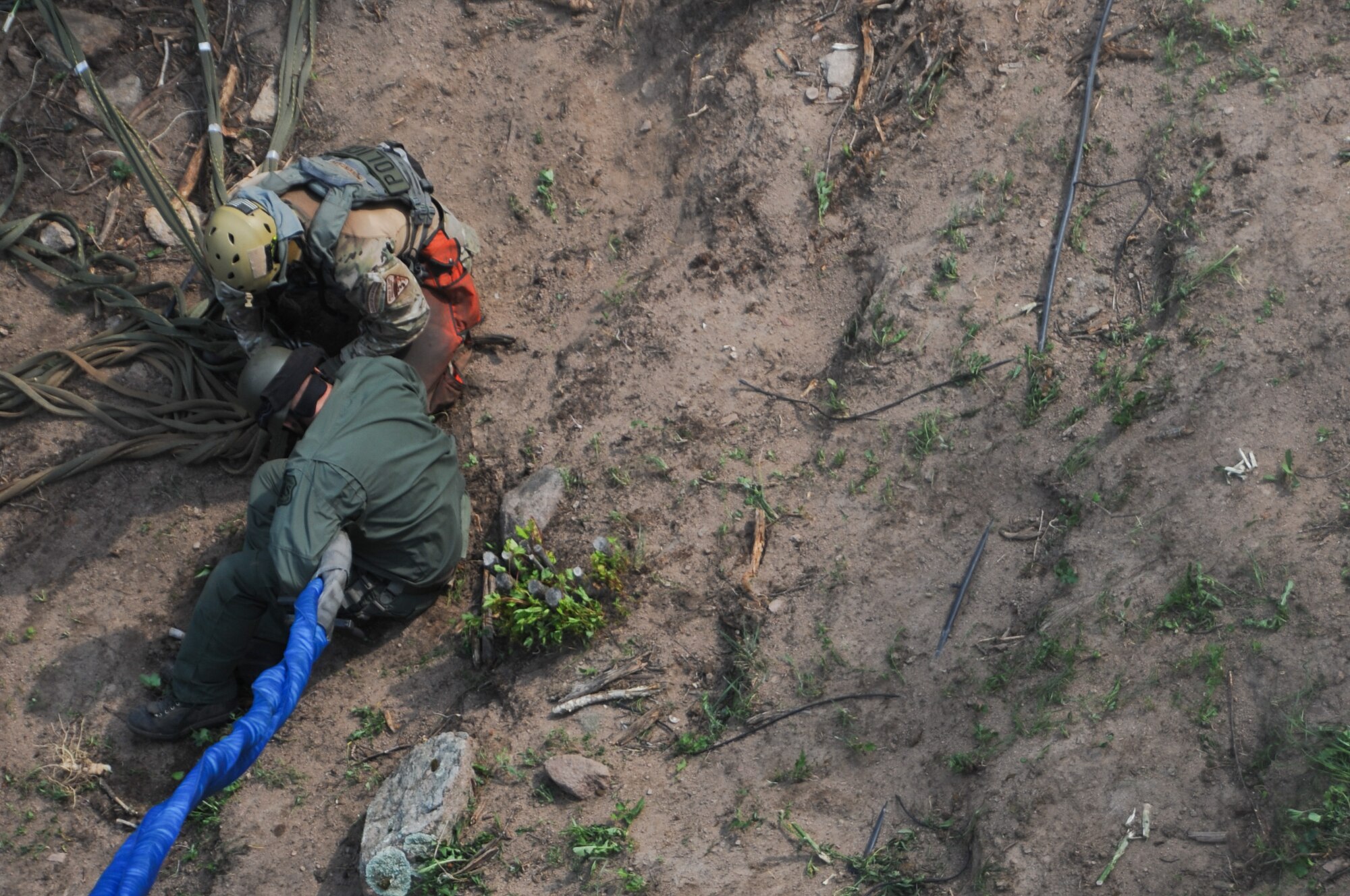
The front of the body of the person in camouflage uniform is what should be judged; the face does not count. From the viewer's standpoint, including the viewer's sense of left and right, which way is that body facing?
facing the viewer and to the left of the viewer

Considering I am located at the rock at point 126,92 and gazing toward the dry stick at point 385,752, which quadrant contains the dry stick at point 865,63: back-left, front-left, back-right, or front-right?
front-left

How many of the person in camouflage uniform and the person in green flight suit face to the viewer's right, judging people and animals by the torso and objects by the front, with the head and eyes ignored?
0
